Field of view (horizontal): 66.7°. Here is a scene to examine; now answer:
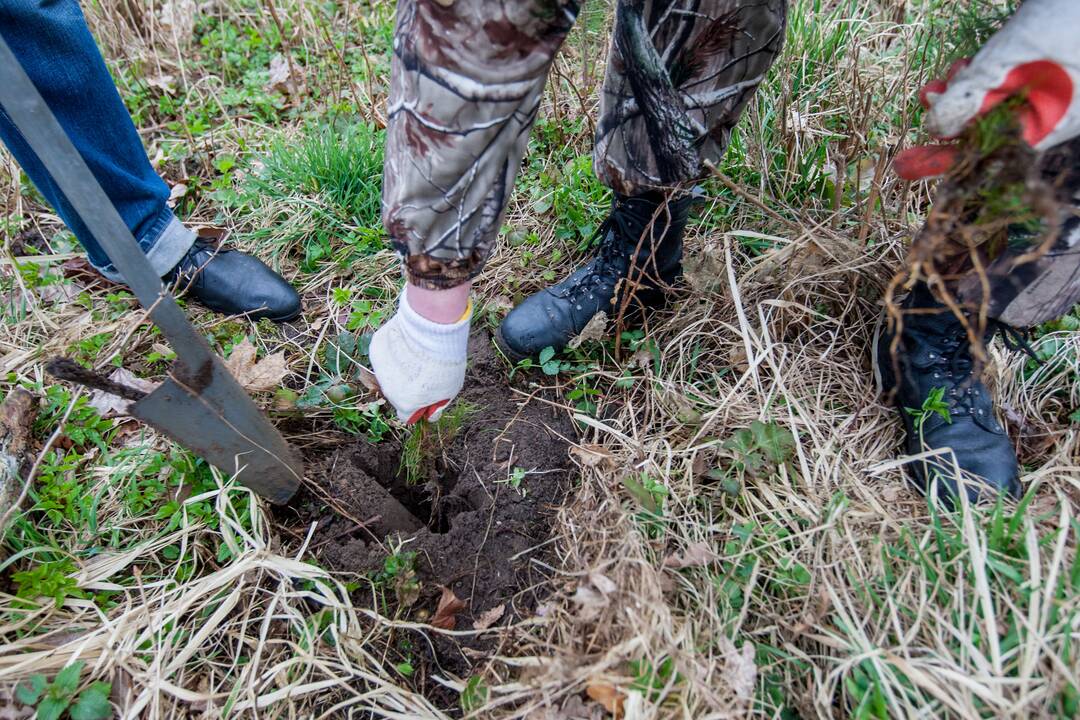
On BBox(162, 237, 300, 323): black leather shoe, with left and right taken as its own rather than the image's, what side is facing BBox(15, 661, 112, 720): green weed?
right

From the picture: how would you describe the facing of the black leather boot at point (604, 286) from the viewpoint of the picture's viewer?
facing the viewer and to the left of the viewer

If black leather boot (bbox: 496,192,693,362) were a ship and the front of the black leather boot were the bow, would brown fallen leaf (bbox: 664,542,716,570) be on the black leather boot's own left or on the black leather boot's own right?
on the black leather boot's own left

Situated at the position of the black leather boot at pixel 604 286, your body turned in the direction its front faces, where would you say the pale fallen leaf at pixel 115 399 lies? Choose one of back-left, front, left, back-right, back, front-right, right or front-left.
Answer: front-right

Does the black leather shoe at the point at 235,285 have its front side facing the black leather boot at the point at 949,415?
yes

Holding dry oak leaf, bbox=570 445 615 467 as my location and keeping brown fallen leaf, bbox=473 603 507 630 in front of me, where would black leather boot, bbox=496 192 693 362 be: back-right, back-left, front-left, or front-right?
back-right

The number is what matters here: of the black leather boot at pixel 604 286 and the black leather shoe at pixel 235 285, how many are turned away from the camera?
0

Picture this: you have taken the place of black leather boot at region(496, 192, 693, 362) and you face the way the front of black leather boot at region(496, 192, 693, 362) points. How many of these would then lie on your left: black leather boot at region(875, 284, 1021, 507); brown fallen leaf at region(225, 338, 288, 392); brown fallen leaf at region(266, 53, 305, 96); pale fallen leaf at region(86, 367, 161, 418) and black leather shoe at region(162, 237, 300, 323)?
1

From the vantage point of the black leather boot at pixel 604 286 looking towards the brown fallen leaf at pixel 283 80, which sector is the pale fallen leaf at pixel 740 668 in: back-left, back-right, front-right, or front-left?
back-left

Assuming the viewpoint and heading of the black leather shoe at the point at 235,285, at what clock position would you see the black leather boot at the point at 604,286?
The black leather boot is roughly at 12 o'clock from the black leather shoe.

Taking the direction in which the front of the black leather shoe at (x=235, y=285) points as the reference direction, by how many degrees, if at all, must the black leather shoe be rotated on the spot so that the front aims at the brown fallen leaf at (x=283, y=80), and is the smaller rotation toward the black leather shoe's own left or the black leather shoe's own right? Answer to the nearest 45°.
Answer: approximately 90° to the black leather shoe's own left

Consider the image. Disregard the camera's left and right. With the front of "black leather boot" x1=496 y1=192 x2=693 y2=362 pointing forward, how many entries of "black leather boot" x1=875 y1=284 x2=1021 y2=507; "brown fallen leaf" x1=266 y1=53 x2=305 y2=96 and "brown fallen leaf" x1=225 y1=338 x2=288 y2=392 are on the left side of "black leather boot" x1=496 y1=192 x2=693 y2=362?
1

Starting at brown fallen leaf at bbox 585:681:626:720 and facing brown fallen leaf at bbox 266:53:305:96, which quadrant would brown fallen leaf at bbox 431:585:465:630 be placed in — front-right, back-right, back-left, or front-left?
front-left

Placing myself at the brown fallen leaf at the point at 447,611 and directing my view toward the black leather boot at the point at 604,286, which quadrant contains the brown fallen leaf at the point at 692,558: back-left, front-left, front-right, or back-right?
front-right

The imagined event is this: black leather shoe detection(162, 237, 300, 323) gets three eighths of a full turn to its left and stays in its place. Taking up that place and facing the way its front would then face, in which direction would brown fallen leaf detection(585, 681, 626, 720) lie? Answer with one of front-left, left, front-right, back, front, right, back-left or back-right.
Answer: back

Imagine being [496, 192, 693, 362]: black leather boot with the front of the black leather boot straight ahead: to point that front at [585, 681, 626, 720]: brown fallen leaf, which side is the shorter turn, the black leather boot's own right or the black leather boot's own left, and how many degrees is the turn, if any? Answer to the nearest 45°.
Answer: approximately 45° to the black leather boot's own left

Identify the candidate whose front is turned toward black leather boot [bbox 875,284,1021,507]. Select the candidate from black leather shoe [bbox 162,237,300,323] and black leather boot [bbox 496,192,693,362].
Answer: the black leather shoe

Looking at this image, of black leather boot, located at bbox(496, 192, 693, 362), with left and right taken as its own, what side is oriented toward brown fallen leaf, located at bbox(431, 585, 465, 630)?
front

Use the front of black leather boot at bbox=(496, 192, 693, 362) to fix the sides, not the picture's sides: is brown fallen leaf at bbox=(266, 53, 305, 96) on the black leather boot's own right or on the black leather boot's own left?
on the black leather boot's own right

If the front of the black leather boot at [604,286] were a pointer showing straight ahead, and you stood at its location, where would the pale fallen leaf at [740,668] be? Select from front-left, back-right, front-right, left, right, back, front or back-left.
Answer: front-left

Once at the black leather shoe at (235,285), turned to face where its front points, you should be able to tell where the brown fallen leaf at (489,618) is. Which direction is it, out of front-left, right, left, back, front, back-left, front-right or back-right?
front-right
